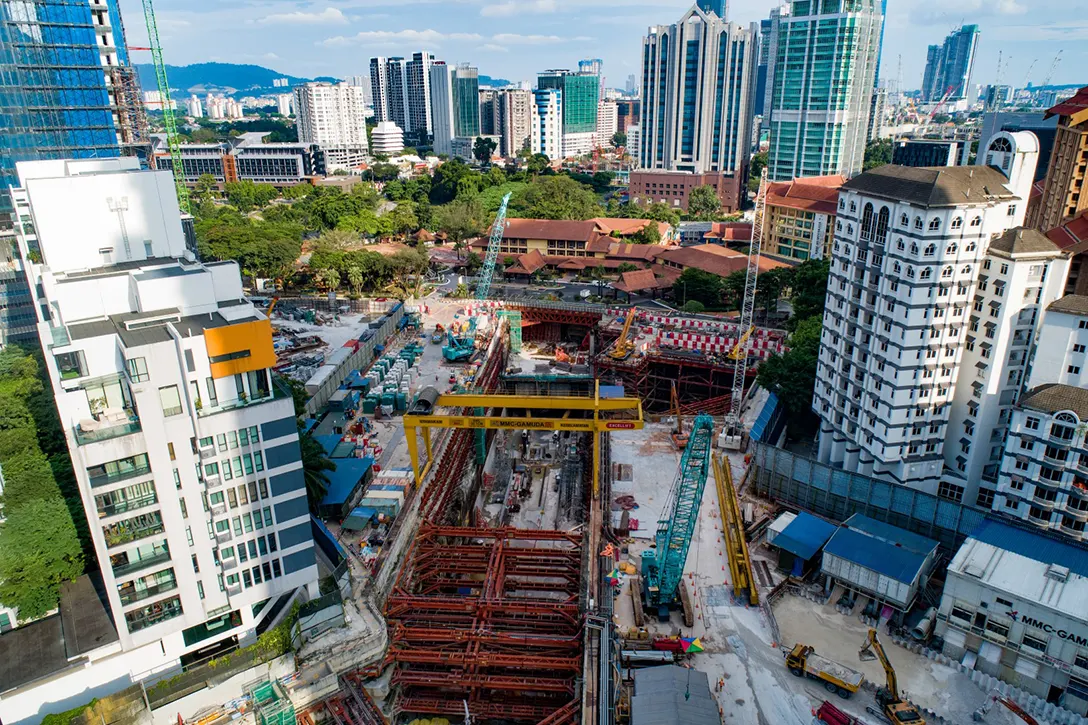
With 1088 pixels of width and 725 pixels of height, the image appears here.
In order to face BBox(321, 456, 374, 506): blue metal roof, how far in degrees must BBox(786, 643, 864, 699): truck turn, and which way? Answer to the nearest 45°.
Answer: approximately 45° to its left

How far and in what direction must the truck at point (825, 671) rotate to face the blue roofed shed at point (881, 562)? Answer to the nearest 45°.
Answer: approximately 45° to its right

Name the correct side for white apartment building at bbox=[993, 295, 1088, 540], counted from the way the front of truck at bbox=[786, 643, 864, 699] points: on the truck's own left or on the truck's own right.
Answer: on the truck's own right

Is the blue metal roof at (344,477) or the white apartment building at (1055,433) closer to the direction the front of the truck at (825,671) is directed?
the blue metal roof

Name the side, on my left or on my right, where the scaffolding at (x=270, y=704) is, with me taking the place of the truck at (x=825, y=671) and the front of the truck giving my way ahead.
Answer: on my left

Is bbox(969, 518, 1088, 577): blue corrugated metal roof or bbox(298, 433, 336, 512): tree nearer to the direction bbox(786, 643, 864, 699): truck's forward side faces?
the tree

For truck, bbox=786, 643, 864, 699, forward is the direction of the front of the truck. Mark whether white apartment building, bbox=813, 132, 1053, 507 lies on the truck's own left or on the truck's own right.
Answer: on the truck's own right

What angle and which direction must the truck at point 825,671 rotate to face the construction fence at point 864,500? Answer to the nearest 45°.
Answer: approximately 45° to its right

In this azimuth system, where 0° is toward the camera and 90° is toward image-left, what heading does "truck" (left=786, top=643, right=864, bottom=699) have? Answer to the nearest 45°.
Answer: approximately 135°

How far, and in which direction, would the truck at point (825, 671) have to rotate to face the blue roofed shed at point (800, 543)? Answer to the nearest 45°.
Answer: approximately 45° to its right
